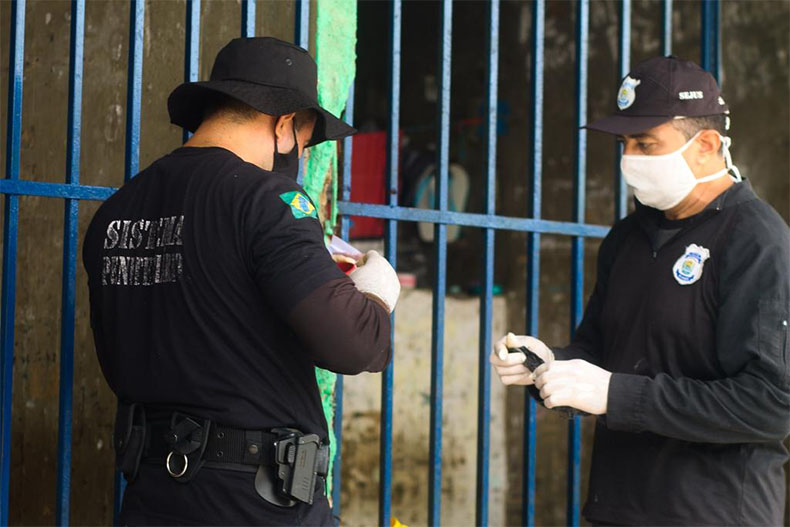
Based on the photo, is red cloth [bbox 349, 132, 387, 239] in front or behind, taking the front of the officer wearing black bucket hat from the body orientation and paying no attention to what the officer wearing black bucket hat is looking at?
in front

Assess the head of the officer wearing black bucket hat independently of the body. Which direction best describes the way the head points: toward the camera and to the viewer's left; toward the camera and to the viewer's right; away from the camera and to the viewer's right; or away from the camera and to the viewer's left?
away from the camera and to the viewer's right

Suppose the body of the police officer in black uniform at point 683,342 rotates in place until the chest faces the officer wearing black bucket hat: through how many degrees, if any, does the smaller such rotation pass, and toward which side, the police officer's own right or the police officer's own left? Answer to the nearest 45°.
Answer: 0° — they already face them

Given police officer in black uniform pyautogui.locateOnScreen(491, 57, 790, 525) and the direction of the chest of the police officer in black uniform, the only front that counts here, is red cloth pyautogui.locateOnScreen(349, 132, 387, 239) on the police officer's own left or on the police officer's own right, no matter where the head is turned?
on the police officer's own right

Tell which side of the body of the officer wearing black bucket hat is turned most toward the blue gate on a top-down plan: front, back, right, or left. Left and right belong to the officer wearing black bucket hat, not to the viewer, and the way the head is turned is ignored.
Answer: front

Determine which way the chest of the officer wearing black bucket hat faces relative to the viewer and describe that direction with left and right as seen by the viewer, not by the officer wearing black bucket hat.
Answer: facing away from the viewer and to the right of the viewer

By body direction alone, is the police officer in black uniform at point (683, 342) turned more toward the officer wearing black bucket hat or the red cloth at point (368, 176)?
the officer wearing black bucket hat
